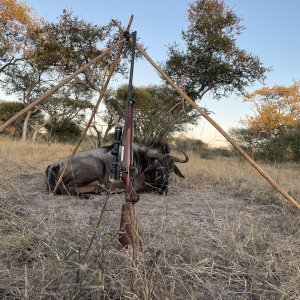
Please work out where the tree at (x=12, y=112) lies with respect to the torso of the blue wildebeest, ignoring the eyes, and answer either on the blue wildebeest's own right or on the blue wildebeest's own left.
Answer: on the blue wildebeest's own left

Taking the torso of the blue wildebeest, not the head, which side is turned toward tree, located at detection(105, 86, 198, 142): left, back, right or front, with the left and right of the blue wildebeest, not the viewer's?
left

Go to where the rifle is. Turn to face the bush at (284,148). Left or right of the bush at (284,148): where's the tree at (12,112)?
left

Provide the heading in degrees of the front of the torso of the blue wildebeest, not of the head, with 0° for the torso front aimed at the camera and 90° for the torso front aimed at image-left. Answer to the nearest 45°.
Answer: approximately 270°

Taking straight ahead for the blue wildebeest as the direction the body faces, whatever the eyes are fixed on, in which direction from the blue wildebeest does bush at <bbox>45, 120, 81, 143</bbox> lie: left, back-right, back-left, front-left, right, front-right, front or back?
left

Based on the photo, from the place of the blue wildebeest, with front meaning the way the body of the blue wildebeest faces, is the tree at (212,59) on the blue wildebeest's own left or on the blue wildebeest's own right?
on the blue wildebeest's own left

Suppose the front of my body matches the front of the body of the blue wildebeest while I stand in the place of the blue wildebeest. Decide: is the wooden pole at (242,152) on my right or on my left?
on my right

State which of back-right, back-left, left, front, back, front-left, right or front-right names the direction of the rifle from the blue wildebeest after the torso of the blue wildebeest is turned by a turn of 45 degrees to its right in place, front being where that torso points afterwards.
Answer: front-right
